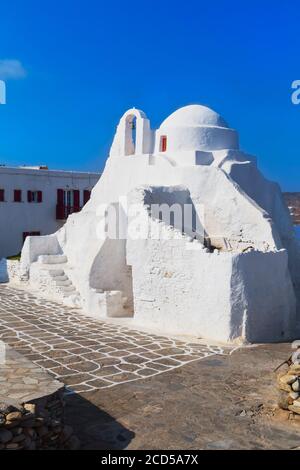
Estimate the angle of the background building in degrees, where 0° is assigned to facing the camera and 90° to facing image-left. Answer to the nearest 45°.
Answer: approximately 0°

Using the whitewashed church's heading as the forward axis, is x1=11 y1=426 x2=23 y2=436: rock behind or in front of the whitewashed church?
in front

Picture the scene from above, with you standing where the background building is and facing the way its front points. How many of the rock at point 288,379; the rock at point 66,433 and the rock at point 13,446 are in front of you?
3

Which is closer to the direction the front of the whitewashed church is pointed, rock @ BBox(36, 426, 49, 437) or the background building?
the rock

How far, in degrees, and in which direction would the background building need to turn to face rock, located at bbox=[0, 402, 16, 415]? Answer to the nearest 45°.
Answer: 0° — it already faces it

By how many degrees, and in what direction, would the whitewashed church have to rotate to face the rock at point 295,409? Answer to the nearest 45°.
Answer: approximately 45° to its left

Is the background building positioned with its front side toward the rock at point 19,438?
yes

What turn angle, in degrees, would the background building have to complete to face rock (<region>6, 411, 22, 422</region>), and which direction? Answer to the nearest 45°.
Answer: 0° — it already faces it

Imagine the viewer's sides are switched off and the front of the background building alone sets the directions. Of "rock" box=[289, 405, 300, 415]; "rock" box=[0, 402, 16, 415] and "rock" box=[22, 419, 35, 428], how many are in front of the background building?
3
